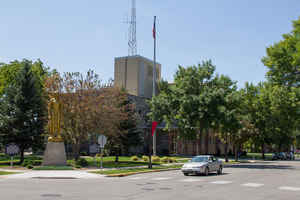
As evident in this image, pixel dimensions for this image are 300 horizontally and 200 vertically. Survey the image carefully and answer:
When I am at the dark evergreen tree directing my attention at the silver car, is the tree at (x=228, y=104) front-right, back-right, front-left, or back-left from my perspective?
front-left

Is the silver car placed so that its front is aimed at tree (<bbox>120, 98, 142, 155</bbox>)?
no

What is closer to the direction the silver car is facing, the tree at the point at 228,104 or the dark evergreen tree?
the dark evergreen tree

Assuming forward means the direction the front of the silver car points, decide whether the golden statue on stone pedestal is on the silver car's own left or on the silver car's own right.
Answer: on the silver car's own right

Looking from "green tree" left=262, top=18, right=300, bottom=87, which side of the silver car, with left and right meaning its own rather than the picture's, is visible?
back

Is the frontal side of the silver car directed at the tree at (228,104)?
no

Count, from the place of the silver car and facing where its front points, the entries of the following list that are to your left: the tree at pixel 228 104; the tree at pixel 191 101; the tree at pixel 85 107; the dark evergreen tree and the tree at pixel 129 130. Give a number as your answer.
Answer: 0

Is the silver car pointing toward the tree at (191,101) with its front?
no

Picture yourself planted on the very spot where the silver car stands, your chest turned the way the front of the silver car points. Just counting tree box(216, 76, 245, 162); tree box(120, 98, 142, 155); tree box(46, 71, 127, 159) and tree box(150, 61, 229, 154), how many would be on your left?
0

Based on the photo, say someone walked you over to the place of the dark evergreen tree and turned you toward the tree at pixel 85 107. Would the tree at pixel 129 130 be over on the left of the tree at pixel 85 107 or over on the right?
left
